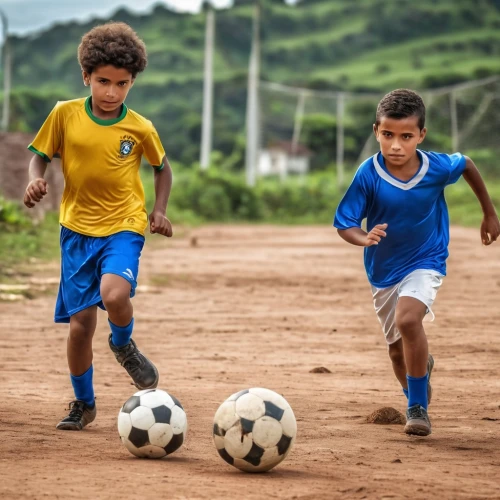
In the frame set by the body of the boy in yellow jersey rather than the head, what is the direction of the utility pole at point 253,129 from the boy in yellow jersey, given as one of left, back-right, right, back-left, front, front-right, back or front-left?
back

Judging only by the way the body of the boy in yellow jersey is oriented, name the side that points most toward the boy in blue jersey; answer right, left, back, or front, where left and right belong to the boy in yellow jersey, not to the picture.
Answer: left

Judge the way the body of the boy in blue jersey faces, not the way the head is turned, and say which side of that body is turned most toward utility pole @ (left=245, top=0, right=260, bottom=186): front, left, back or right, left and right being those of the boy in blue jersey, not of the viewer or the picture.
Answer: back

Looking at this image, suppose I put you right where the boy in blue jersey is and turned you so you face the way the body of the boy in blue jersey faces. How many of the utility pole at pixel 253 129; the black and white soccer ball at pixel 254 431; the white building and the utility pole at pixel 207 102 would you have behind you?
3

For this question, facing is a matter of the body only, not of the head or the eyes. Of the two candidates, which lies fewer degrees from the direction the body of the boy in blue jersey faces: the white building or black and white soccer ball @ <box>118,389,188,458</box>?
the black and white soccer ball

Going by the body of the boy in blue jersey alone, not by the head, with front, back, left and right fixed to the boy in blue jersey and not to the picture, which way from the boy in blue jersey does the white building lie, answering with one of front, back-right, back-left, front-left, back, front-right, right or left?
back

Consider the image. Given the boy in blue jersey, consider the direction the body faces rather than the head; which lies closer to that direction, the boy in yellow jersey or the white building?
the boy in yellow jersey

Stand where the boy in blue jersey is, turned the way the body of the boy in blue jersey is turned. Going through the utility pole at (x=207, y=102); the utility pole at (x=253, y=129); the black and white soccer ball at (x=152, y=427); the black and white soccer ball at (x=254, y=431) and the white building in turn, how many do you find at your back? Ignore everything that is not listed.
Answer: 3

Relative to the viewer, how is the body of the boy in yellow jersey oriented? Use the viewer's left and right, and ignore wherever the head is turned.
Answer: facing the viewer

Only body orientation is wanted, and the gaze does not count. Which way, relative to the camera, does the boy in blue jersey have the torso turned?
toward the camera

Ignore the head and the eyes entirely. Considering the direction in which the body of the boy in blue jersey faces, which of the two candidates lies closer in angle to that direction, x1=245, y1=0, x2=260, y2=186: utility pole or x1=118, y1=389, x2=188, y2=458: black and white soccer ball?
the black and white soccer ball

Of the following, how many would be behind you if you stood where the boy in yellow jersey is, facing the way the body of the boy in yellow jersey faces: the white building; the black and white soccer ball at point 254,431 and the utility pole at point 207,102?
2

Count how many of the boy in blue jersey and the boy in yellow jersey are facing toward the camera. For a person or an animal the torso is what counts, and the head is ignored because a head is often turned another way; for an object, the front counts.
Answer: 2

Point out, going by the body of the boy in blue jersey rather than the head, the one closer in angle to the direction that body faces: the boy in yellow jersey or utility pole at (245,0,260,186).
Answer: the boy in yellow jersey

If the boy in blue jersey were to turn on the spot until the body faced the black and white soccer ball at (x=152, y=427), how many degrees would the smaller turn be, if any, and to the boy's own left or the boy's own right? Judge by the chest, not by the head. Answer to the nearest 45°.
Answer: approximately 45° to the boy's own right

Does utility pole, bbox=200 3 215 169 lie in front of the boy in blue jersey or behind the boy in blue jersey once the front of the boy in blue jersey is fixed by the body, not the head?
behind
